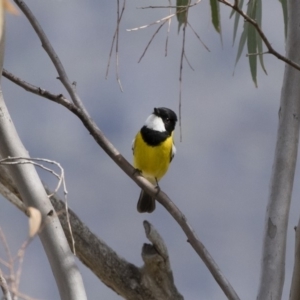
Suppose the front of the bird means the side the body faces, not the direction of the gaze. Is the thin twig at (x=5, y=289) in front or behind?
in front

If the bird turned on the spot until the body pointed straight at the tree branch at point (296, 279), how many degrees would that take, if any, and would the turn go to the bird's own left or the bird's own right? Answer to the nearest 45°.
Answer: approximately 90° to the bird's own left

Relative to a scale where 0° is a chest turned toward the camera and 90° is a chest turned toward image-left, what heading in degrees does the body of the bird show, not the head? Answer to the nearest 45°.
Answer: approximately 0°
